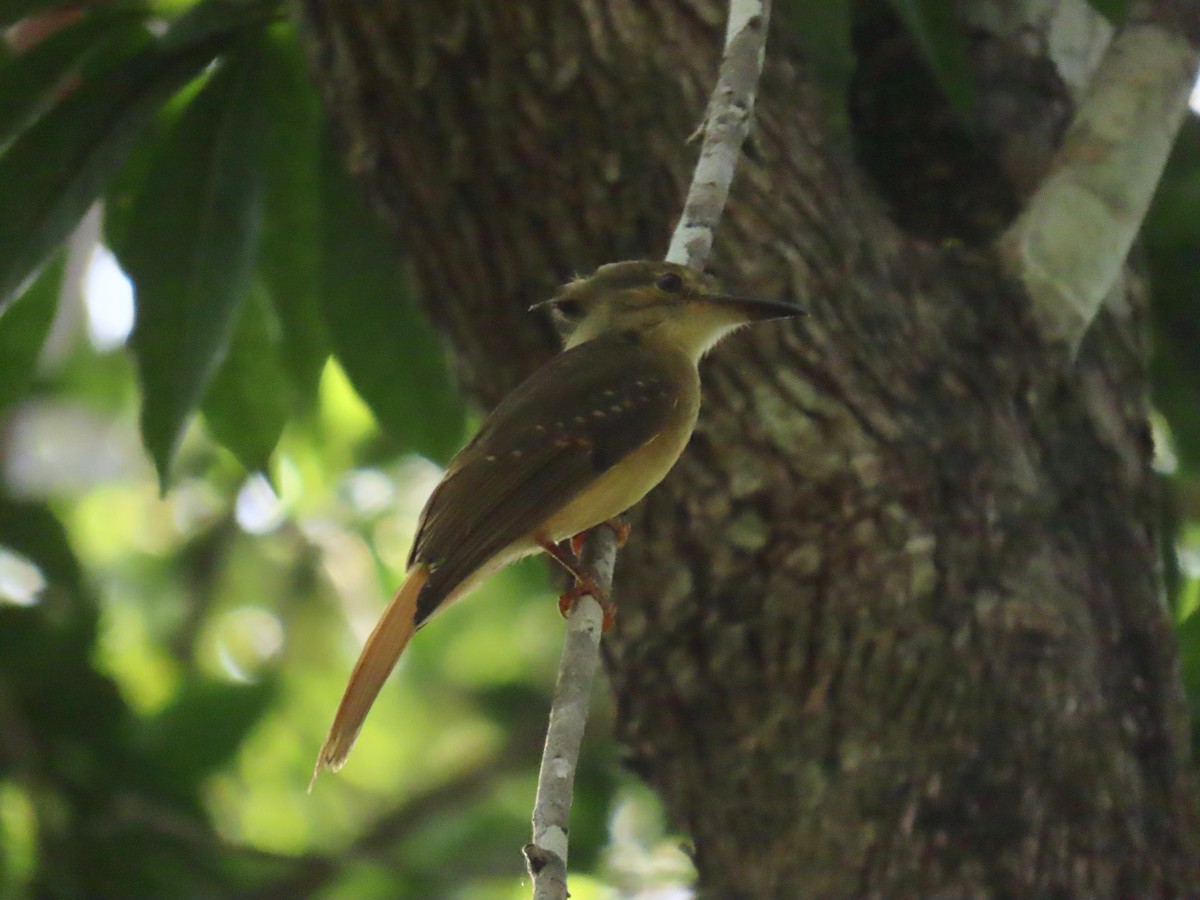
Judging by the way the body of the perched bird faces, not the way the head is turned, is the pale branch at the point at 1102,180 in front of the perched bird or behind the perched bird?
in front

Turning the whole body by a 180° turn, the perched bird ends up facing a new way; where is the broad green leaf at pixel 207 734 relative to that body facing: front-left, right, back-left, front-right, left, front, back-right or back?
front-right

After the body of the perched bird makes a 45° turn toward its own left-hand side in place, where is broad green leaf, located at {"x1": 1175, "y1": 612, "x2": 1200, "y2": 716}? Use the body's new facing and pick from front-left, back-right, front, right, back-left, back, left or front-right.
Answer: front-right

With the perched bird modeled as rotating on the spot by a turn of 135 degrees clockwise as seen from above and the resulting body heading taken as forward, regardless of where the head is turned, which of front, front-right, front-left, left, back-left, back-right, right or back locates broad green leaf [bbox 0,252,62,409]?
right

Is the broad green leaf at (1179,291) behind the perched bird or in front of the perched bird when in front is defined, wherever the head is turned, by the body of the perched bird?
in front

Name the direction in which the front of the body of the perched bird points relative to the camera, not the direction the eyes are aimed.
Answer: to the viewer's right
